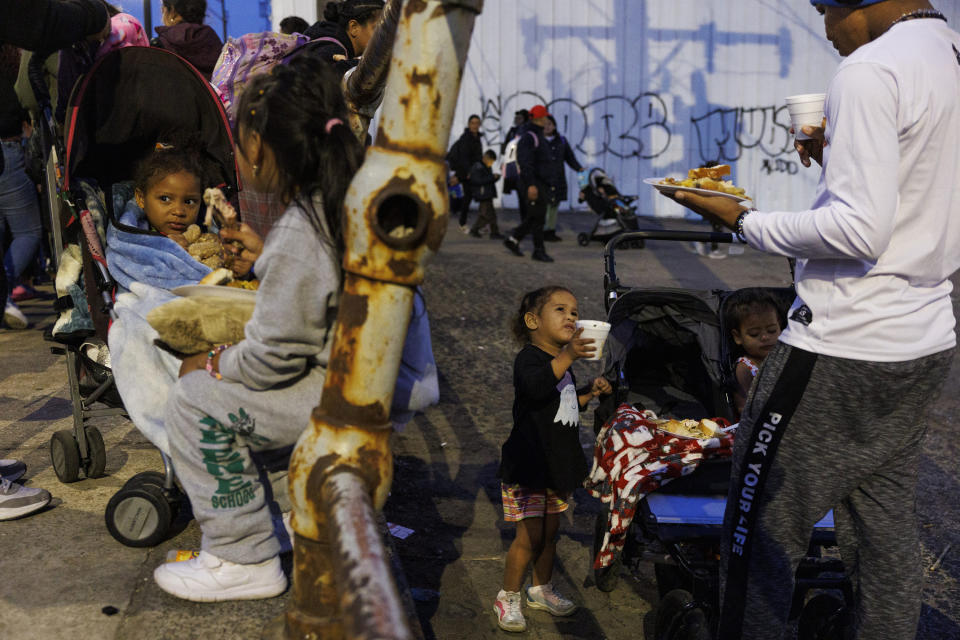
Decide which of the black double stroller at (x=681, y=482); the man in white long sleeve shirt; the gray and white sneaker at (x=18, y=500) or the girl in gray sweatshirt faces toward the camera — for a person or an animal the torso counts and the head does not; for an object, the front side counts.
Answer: the black double stroller

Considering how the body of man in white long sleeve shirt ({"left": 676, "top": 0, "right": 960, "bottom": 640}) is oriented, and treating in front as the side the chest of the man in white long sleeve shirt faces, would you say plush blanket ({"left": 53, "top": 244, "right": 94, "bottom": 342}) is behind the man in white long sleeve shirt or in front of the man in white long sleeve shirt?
in front

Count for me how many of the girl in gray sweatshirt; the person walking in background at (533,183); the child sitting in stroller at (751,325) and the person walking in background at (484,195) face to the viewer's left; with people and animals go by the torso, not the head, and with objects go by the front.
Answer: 1

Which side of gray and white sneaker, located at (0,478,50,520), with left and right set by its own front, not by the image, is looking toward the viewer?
right

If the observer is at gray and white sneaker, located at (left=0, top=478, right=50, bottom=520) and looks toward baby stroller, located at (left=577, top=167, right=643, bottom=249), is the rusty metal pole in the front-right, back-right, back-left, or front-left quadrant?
back-right

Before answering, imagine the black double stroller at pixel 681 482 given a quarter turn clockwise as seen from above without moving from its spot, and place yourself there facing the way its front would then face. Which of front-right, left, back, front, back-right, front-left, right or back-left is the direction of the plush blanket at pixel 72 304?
front

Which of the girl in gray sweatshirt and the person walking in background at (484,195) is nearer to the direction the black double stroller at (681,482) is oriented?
the girl in gray sweatshirt

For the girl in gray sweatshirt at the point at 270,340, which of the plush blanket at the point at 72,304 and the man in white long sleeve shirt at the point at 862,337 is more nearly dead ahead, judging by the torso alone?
the plush blanket

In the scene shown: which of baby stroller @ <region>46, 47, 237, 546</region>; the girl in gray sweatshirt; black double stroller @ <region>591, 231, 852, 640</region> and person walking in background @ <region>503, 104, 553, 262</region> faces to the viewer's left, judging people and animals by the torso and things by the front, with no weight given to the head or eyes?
the girl in gray sweatshirt

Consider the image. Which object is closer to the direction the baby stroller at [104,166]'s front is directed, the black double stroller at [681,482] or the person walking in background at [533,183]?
the black double stroller

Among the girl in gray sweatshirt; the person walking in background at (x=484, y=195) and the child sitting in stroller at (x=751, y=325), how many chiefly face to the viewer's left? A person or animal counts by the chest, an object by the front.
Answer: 1

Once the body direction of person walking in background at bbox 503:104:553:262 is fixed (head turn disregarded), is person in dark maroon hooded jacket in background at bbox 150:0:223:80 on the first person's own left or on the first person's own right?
on the first person's own right
